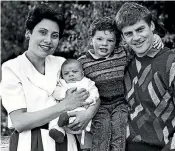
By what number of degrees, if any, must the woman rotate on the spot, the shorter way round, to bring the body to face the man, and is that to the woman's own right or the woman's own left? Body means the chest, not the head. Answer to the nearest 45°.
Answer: approximately 45° to the woman's own left

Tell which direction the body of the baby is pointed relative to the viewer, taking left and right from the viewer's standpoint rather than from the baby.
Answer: facing the viewer

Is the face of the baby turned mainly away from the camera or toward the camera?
toward the camera

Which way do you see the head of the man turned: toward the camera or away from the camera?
toward the camera

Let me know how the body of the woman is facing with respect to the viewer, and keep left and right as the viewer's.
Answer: facing the viewer and to the right of the viewer

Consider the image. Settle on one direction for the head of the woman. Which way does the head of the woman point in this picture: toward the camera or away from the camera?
toward the camera
